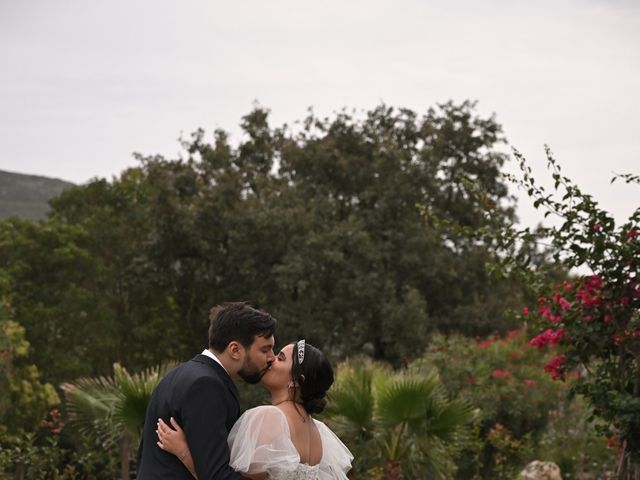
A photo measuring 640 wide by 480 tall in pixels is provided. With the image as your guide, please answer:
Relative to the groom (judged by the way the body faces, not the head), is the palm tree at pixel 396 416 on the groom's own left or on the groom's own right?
on the groom's own left

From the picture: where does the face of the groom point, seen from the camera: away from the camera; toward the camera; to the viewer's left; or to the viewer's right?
to the viewer's right

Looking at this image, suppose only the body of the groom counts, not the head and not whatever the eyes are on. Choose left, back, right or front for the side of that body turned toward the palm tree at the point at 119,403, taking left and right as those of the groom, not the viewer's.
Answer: left

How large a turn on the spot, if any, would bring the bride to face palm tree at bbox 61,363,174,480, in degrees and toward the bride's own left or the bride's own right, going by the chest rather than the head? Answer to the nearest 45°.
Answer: approximately 45° to the bride's own right

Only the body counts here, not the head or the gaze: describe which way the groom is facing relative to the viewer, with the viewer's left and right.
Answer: facing to the right of the viewer
